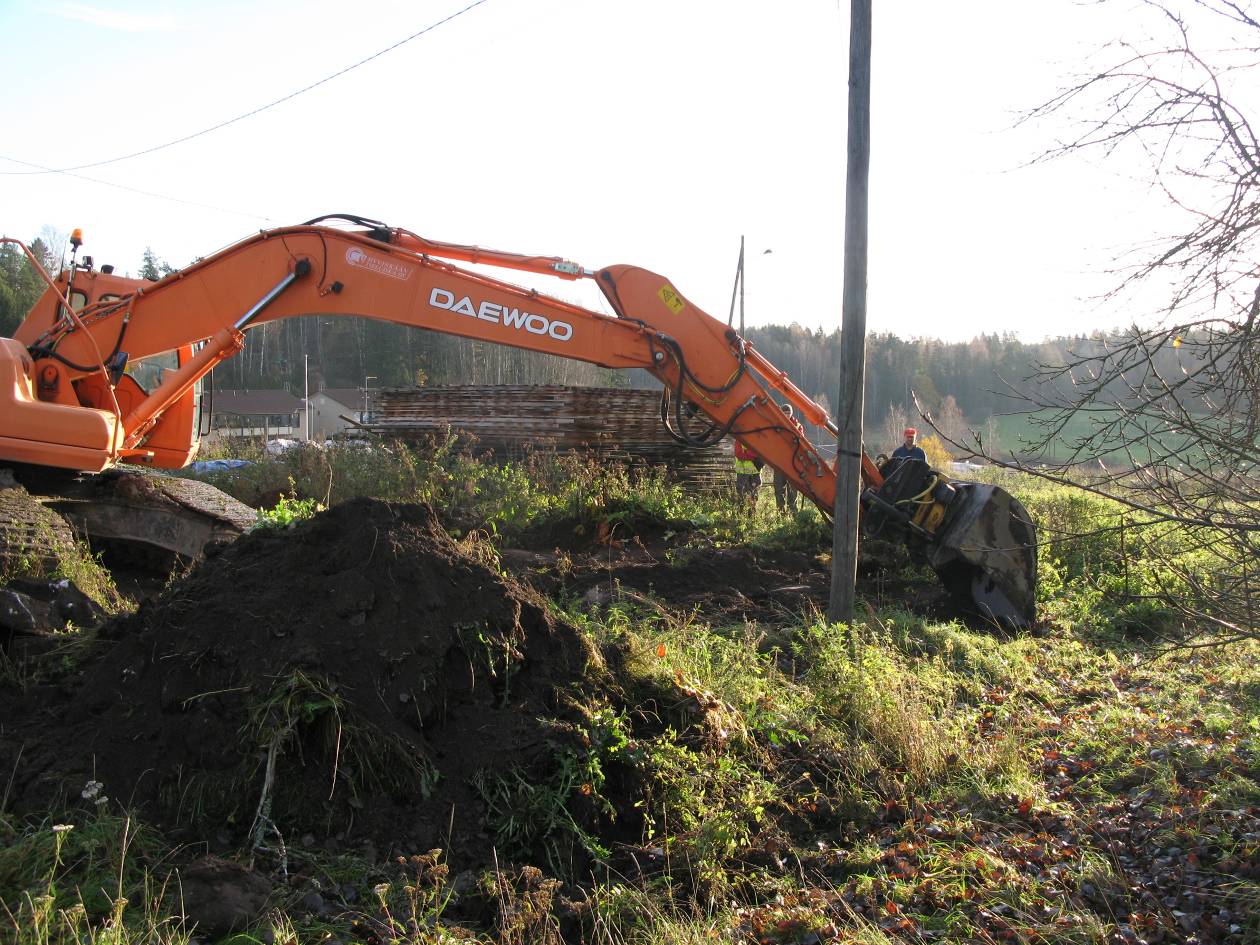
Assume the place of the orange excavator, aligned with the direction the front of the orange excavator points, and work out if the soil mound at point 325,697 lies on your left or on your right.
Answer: on your right

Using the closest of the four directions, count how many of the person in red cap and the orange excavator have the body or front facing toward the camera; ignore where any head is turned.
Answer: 1

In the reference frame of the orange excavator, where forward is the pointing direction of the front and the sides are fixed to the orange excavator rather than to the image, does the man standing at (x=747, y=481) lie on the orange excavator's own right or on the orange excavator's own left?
on the orange excavator's own left

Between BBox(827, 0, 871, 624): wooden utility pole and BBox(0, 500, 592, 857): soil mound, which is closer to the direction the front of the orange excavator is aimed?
the wooden utility pole

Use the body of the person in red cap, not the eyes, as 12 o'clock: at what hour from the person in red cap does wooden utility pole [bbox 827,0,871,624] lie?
The wooden utility pole is roughly at 12 o'clock from the person in red cap.

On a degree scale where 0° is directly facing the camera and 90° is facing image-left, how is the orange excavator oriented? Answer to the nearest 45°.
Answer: approximately 270°

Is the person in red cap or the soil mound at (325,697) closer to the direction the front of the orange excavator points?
the person in red cap

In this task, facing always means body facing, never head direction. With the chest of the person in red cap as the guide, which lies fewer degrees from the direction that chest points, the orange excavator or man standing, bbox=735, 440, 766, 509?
the orange excavator

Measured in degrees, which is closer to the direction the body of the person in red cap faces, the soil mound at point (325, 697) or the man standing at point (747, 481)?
the soil mound

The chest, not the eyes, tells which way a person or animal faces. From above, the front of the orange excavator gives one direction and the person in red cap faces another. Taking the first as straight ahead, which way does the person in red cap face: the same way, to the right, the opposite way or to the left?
to the right
